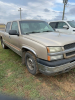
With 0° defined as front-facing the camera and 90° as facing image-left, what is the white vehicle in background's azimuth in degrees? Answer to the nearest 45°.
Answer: approximately 315°
